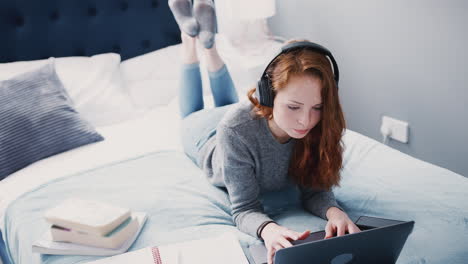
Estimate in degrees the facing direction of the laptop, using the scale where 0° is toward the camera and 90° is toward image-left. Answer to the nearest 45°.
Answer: approximately 135°

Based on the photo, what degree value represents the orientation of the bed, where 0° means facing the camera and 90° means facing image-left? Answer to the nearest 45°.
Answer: approximately 315°
